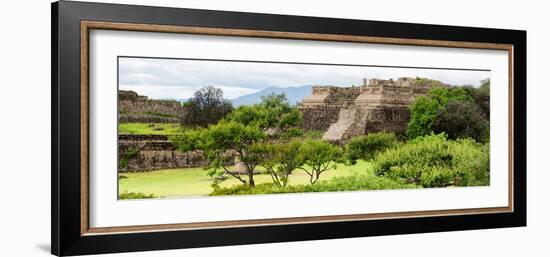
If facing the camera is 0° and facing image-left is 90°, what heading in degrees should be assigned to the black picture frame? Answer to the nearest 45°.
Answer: approximately 315°
